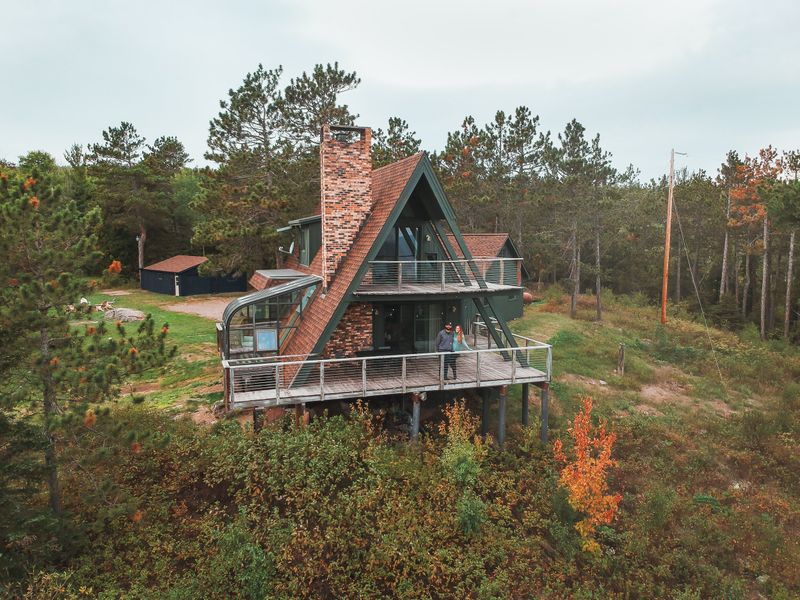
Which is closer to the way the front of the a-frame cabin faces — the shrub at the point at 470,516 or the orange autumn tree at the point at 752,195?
the shrub

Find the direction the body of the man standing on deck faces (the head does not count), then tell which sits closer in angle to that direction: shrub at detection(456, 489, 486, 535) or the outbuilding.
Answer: the shrub

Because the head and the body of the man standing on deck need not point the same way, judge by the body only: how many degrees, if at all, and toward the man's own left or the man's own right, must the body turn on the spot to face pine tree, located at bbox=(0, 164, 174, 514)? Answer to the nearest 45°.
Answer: approximately 45° to the man's own right

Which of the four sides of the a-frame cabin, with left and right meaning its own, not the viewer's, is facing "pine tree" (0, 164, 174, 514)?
right

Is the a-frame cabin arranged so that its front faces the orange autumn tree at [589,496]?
yes

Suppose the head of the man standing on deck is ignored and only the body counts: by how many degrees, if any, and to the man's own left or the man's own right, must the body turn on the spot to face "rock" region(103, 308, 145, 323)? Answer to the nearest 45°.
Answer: approximately 135° to the man's own right

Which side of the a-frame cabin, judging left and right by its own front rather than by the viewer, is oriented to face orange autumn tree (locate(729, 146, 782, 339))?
left

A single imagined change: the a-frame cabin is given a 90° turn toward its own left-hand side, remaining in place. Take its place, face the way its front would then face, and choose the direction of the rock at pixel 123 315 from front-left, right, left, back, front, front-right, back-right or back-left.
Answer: left

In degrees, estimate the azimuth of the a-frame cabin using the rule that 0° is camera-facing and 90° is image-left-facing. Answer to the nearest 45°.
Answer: approximately 315°

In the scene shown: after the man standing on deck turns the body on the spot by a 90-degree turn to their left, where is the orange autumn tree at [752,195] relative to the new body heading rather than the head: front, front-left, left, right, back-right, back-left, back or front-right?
front-left

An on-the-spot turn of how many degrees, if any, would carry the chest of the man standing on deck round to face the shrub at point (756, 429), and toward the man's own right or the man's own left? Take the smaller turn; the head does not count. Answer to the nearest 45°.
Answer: approximately 90° to the man's own left

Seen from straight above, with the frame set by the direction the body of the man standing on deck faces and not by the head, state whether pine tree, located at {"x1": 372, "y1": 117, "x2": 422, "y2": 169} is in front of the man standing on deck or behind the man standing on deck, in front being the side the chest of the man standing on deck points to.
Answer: behind

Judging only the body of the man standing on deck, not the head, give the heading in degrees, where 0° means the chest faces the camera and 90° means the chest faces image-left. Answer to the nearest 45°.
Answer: approximately 0°

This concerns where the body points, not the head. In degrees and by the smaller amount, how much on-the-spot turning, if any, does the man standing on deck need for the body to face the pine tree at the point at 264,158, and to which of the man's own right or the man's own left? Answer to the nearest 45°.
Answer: approximately 135° to the man's own right
